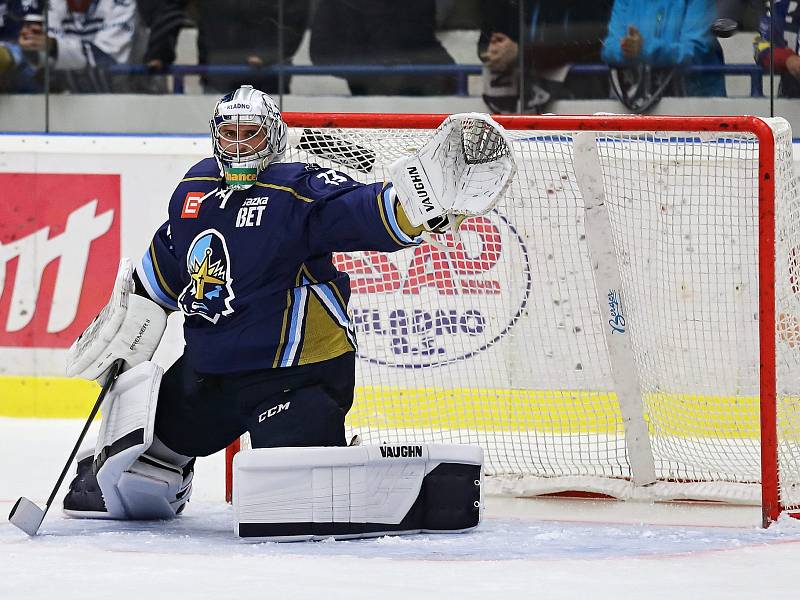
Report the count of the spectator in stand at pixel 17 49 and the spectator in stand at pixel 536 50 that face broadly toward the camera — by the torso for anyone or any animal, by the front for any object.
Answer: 2

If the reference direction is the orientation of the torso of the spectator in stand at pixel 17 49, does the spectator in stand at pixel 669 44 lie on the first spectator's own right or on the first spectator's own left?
on the first spectator's own left

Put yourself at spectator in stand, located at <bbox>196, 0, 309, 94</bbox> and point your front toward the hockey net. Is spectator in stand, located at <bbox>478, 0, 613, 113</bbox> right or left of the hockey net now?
left

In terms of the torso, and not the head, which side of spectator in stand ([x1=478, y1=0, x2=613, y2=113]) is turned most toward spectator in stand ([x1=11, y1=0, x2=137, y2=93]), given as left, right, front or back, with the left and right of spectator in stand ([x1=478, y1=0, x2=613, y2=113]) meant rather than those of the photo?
right

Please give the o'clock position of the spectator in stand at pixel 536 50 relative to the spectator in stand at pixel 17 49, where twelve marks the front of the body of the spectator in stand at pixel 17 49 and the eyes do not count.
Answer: the spectator in stand at pixel 536 50 is roughly at 10 o'clock from the spectator in stand at pixel 17 49.

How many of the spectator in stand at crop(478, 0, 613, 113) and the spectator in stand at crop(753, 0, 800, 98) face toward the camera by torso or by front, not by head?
2

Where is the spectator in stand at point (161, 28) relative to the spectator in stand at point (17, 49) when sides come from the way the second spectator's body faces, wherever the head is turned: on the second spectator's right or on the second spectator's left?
on the second spectator's left

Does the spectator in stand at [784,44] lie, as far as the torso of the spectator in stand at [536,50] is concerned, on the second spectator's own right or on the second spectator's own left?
on the second spectator's own left
